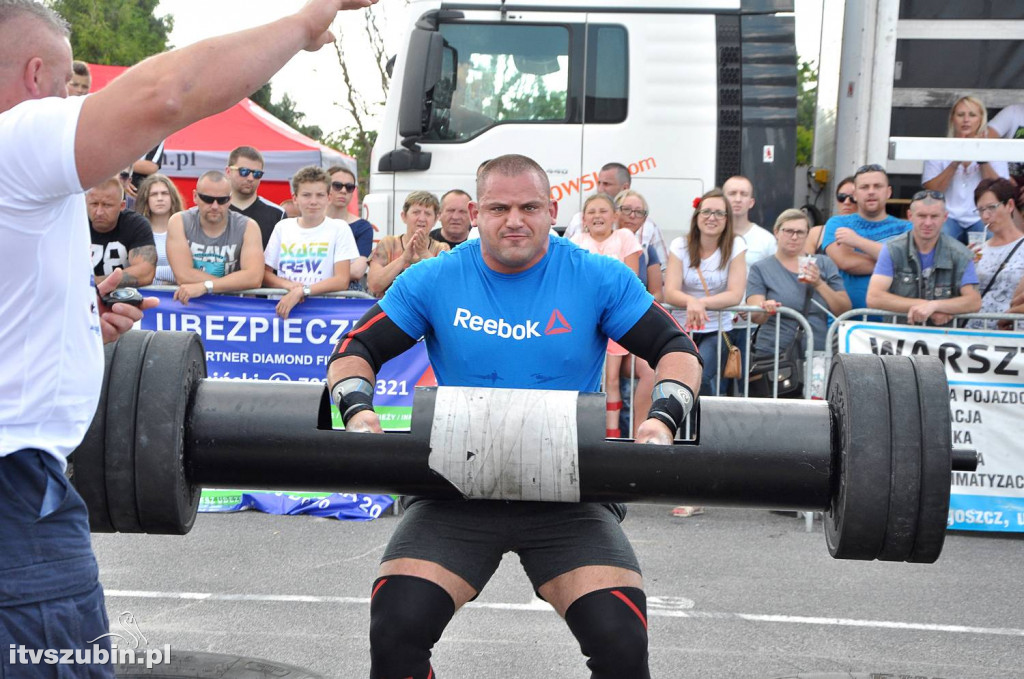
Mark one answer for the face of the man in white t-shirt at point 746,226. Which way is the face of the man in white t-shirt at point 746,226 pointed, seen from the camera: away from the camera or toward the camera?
toward the camera

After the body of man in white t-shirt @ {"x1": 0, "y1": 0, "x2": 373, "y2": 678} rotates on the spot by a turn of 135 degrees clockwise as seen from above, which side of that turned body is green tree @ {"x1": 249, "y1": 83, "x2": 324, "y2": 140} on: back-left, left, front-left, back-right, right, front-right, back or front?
back-right

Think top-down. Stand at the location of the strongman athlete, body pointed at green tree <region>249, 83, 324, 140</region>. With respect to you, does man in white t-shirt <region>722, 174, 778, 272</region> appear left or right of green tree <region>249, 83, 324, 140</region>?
right

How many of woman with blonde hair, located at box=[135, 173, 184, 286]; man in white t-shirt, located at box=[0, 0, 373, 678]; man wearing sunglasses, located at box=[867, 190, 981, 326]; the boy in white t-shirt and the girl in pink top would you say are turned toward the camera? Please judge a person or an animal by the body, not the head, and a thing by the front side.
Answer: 4

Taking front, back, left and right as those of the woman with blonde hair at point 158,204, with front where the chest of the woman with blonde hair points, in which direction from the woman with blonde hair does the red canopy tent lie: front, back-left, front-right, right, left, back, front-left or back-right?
back

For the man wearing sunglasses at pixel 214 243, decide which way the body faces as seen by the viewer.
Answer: toward the camera

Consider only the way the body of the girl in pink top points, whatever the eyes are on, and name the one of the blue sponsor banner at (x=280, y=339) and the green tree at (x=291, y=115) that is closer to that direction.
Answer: the blue sponsor banner

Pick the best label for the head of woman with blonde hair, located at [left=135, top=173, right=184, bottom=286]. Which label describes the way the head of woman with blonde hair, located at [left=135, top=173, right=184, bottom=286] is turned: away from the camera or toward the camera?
toward the camera

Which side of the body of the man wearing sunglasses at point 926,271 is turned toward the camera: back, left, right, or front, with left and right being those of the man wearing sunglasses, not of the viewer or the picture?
front

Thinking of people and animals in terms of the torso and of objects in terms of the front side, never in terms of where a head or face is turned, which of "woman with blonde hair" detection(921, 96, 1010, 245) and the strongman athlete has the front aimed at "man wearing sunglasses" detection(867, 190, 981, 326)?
the woman with blonde hair

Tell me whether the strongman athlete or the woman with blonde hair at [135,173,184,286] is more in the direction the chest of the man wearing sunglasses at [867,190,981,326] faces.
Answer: the strongman athlete

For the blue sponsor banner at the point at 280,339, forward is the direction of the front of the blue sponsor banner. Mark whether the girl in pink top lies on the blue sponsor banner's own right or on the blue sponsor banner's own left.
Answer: on the blue sponsor banner's own left

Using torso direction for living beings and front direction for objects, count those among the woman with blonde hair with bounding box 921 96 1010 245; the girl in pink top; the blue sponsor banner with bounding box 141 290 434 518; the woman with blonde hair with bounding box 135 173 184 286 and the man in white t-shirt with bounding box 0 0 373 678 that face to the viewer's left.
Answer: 0

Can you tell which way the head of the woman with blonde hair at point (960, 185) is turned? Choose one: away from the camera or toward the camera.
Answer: toward the camera

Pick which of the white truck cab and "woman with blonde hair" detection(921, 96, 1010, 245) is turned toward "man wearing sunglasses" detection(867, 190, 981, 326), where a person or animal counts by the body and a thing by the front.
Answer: the woman with blonde hair

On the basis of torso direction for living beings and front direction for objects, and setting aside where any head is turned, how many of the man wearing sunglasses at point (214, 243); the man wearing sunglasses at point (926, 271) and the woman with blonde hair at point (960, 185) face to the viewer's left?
0

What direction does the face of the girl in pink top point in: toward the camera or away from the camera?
toward the camera
